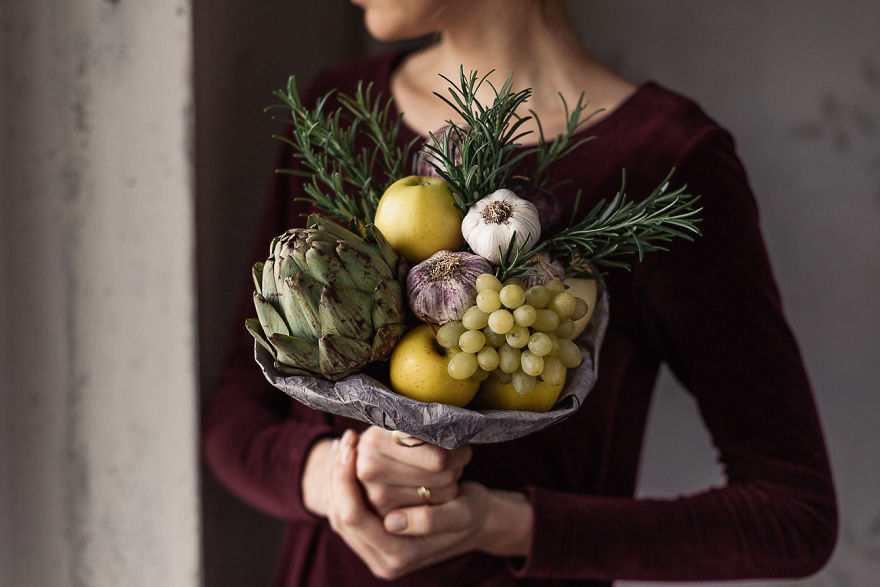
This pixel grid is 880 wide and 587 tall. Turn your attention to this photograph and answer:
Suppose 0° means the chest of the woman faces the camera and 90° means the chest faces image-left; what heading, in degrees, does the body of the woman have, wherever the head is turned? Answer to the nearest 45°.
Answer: approximately 45°

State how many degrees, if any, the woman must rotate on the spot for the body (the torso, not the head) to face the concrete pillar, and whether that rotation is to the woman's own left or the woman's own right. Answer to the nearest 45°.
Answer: approximately 45° to the woman's own right
